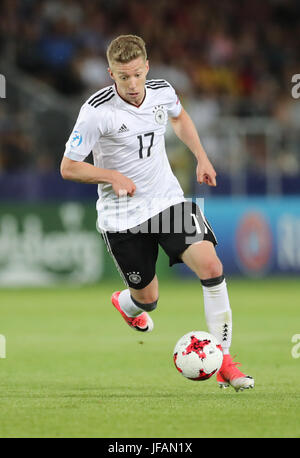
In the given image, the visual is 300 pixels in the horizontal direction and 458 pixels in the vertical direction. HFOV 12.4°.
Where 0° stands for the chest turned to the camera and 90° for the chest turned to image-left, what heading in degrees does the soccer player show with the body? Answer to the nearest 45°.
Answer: approximately 315°
